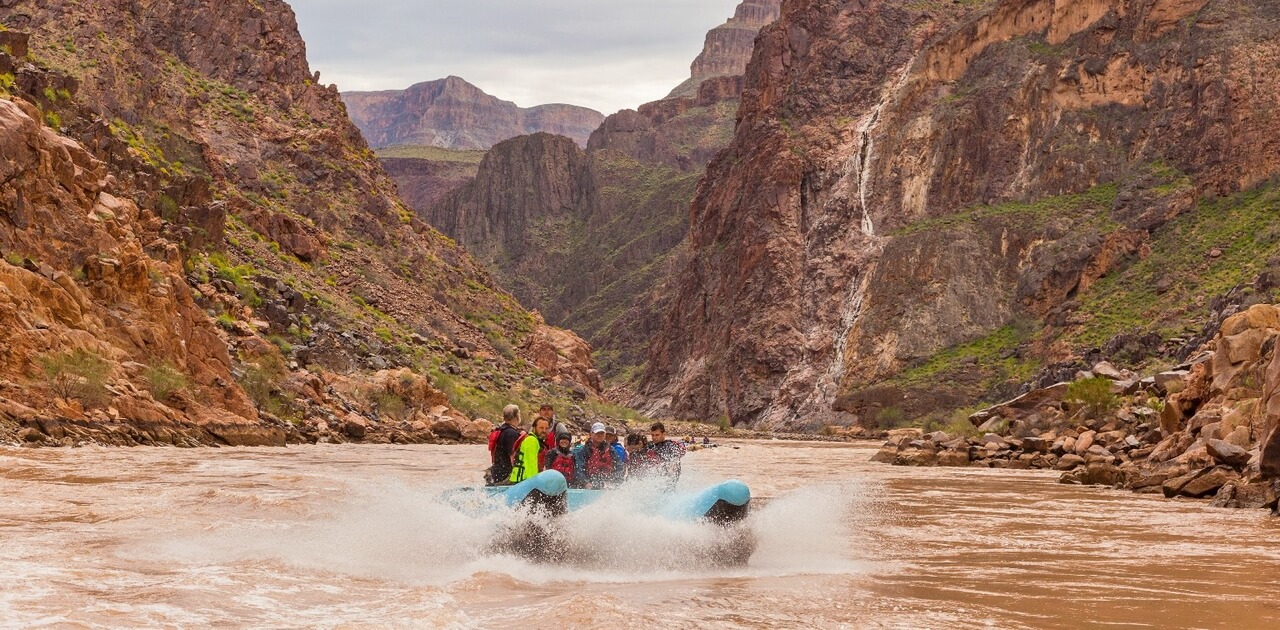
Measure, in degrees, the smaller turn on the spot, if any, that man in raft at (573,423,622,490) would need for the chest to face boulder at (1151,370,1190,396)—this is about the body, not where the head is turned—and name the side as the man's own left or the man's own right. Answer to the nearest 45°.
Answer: approximately 135° to the man's own left

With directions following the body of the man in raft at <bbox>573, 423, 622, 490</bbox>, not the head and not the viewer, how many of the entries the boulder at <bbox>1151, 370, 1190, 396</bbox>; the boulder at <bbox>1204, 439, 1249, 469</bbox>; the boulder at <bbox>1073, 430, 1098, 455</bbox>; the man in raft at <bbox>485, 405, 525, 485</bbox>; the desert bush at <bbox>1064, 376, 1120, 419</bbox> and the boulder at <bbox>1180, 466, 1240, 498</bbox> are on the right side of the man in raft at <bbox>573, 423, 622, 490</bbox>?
1

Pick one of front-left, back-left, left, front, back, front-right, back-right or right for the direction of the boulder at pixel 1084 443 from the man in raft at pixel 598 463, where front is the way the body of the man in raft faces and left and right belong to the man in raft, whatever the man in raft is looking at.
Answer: back-left

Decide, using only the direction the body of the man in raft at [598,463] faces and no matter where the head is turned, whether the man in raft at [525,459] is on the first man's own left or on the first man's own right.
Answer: on the first man's own right

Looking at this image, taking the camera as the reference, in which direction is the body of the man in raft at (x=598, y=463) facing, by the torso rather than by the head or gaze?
toward the camera

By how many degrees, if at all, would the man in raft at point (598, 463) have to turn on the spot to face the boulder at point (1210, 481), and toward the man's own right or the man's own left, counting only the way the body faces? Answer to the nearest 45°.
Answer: approximately 135° to the man's own left

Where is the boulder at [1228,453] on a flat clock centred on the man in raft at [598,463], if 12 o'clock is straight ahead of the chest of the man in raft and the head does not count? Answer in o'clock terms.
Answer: The boulder is roughly at 8 o'clock from the man in raft.

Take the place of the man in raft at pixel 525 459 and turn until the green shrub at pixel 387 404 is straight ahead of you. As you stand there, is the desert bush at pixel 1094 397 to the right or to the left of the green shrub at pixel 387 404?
right

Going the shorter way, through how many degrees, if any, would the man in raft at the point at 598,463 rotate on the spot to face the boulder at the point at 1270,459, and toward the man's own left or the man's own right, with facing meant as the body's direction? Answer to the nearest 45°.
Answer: approximately 90° to the man's own left

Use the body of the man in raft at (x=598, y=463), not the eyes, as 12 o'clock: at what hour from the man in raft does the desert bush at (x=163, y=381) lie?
The desert bush is roughly at 5 o'clock from the man in raft.

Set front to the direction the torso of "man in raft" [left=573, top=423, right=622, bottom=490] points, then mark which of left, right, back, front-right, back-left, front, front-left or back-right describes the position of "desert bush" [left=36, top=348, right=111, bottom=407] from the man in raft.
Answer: back-right

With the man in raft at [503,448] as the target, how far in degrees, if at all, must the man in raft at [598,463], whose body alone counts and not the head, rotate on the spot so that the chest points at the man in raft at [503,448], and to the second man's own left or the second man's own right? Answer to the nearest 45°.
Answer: approximately 90° to the second man's own right

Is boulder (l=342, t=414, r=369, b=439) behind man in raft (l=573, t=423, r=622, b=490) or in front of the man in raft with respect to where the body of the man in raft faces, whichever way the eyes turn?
behind

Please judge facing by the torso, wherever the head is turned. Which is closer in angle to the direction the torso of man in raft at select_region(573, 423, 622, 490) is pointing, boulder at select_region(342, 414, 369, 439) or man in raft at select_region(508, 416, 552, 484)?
the man in raft

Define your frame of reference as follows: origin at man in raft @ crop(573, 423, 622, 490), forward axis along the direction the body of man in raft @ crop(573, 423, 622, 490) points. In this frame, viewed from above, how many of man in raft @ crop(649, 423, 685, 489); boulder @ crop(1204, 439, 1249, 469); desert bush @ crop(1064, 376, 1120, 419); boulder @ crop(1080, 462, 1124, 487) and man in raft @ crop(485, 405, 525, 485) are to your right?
1
